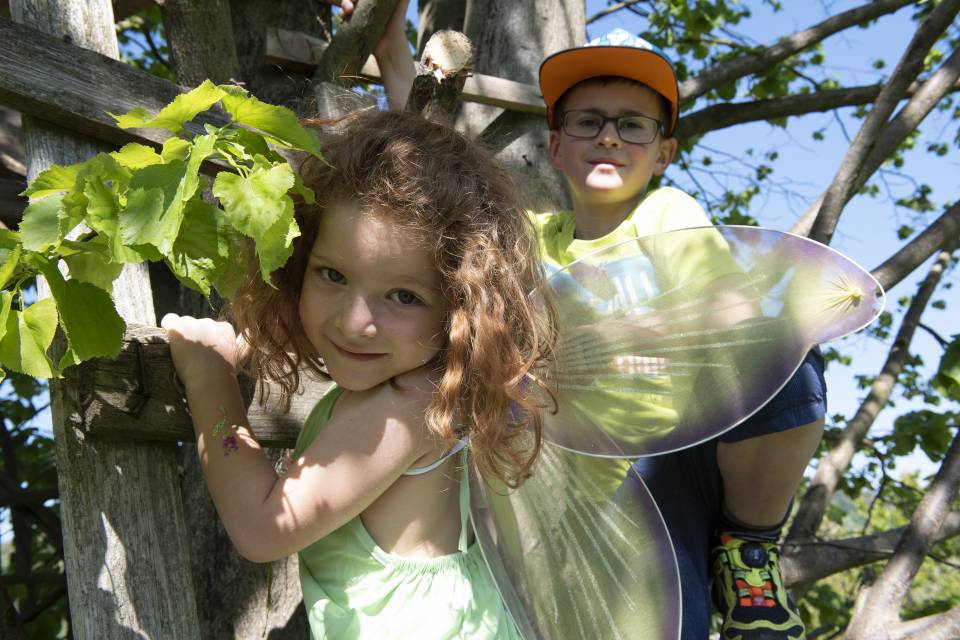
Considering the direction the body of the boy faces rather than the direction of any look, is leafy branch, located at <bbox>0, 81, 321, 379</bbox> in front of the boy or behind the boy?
in front

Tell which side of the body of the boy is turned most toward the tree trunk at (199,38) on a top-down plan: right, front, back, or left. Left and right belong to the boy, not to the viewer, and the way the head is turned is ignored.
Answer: right

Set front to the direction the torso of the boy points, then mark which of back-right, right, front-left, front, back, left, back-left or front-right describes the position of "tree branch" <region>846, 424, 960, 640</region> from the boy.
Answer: back-left

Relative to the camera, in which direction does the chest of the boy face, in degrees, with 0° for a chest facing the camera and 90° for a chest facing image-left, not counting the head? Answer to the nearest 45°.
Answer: approximately 0°
